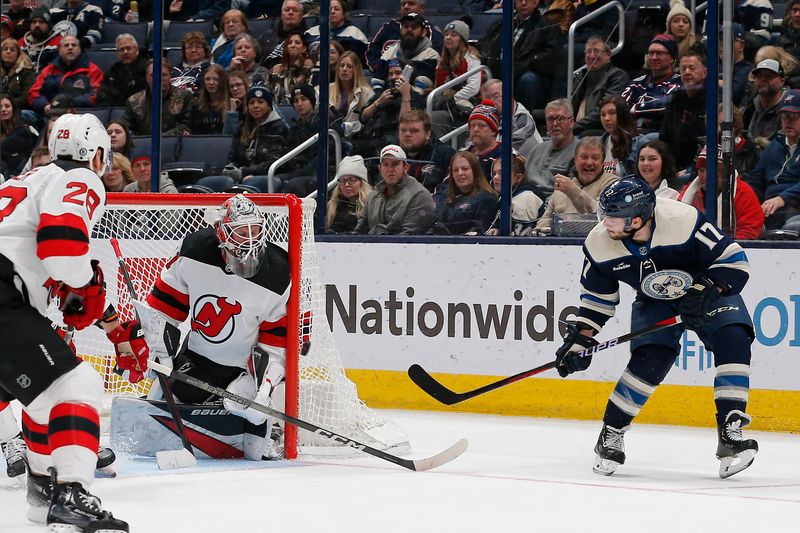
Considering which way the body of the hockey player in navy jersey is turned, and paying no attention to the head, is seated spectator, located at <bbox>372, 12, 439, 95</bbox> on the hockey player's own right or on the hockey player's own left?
on the hockey player's own right

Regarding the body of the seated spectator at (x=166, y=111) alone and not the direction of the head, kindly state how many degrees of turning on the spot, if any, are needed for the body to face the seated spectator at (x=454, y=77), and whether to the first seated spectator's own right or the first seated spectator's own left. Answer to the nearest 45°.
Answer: approximately 45° to the first seated spectator's own left

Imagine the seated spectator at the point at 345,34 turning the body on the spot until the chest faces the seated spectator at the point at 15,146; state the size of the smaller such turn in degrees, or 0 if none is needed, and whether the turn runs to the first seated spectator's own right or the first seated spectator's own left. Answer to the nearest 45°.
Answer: approximately 90° to the first seated spectator's own right

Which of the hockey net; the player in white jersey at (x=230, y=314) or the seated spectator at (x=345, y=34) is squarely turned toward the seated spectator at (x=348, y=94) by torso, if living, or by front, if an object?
the seated spectator at (x=345, y=34)
